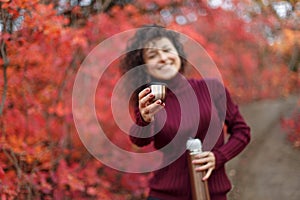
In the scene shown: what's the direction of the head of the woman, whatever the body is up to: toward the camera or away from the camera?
toward the camera

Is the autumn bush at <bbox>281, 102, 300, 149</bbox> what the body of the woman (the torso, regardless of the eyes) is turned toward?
no

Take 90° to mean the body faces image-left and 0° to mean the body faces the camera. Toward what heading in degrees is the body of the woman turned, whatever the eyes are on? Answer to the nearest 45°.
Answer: approximately 0°
